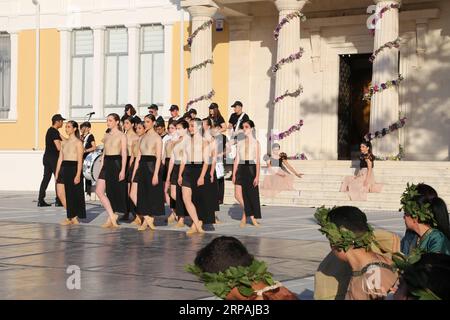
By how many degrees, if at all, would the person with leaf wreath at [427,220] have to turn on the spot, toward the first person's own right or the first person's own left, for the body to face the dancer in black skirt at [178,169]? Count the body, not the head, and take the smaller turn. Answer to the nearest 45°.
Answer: approximately 45° to the first person's own right

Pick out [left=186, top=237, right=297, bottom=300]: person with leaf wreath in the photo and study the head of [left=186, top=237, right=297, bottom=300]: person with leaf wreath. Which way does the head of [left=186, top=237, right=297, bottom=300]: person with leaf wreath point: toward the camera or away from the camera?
away from the camera

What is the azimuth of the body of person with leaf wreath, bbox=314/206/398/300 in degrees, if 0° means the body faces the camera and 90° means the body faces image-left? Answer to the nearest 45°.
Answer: approximately 135°

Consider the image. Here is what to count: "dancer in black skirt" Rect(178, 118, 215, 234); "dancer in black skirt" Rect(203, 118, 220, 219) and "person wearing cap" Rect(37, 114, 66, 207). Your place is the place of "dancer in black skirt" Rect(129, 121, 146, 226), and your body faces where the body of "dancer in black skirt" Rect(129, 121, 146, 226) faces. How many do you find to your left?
2

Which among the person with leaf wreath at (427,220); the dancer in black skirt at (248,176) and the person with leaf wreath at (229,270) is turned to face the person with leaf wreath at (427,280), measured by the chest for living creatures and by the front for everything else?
the dancer in black skirt

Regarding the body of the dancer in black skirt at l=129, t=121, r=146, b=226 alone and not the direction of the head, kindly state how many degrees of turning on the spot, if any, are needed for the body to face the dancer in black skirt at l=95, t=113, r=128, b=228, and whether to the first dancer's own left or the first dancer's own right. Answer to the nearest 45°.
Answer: approximately 45° to the first dancer's own right

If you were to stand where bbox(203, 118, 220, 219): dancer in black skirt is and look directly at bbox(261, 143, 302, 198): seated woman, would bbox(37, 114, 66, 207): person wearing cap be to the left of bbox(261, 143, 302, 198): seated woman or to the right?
left

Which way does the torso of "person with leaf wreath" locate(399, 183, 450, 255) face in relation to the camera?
to the viewer's left

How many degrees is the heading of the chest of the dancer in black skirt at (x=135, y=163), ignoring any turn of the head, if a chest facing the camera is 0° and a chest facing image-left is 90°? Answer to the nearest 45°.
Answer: approximately 45°

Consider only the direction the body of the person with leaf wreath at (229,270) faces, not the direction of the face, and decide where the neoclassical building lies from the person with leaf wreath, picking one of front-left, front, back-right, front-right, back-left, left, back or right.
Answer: front-right

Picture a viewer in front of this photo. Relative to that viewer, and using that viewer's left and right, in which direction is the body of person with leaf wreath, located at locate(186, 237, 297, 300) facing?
facing away from the viewer and to the left of the viewer

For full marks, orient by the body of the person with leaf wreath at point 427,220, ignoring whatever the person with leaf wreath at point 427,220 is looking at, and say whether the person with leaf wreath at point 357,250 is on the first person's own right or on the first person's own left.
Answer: on the first person's own left
